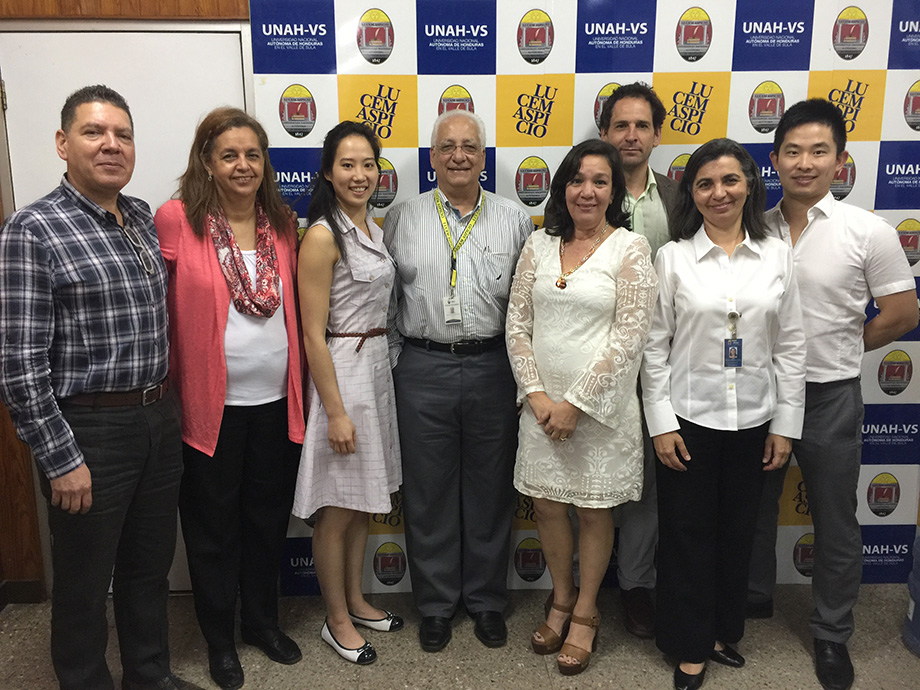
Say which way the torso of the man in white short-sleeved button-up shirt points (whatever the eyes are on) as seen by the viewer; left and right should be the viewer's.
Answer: facing the viewer and to the left of the viewer

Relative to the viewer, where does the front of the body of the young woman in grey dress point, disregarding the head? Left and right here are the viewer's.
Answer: facing the viewer and to the right of the viewer

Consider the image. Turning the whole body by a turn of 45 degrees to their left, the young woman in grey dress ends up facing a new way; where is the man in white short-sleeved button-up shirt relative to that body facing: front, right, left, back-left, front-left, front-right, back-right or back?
front

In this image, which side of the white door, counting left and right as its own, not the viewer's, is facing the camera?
front

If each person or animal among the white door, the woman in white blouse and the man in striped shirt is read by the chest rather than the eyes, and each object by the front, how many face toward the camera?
3

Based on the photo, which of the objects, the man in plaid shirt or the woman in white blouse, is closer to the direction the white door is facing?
the man in plaid shirt

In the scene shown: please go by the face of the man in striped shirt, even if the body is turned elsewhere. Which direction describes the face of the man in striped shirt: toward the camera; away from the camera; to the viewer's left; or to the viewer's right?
toward the camera

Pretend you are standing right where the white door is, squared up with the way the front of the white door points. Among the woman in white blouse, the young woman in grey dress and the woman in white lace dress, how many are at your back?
0

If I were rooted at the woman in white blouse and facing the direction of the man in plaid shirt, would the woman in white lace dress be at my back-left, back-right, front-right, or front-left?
front-right

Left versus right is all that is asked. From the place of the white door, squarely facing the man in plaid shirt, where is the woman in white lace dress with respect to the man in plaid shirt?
left

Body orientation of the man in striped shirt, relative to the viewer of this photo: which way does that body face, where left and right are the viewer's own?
facing the viewer

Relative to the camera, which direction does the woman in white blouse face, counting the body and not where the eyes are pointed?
toward the camera

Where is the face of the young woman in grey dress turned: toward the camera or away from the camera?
toward the camera

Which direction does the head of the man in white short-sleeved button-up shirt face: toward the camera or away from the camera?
toward the camera
